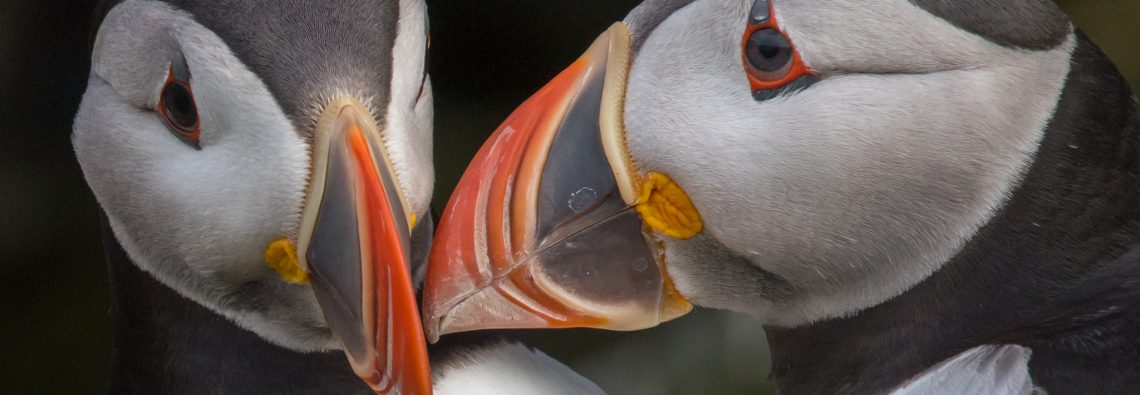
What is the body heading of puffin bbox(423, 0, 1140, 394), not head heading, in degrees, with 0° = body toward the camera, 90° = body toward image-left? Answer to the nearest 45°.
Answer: approximately 90°

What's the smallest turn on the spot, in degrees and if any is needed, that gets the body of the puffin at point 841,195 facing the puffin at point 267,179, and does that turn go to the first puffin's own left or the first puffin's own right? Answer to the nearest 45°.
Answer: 0° — it already faces it
